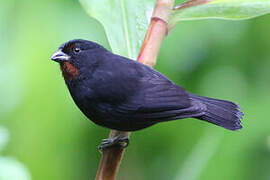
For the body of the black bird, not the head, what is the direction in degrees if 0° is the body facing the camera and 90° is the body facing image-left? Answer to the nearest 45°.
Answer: approximately 90°
